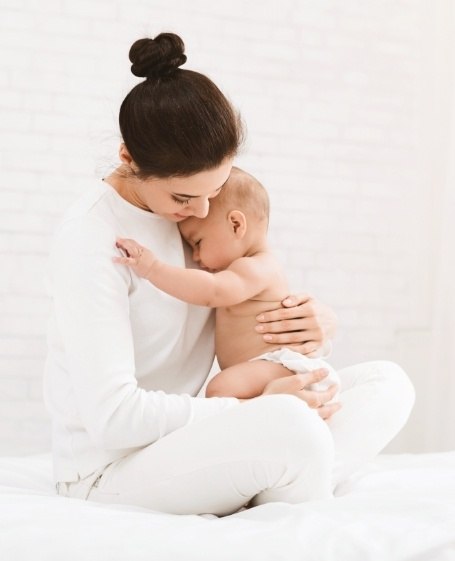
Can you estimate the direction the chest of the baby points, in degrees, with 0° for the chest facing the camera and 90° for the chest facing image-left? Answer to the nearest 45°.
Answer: approximately 90°

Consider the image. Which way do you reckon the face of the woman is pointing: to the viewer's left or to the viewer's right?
to the viewer's right

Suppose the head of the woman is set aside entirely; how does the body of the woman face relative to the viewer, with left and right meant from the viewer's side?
facing the viewer and to the right of the viewer
